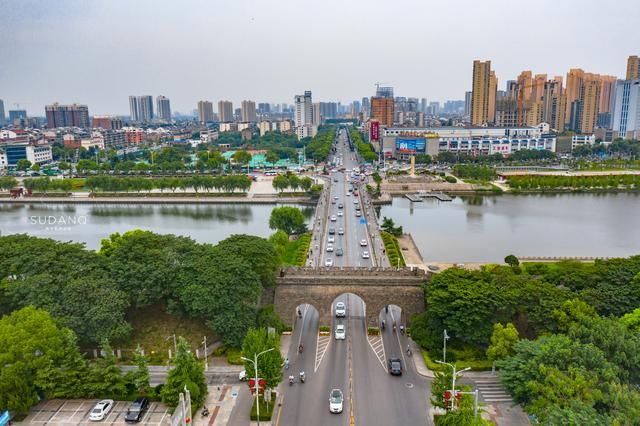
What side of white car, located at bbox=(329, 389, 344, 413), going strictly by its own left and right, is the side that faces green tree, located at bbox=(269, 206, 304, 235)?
back

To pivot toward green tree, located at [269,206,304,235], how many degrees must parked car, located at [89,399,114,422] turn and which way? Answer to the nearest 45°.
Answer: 0° — it already faces it

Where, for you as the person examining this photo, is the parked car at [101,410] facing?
facing away from the viewer and to the right of the viewer

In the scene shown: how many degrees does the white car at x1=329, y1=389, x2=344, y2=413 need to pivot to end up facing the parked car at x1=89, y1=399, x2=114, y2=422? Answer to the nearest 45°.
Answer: approximately 90° to its right

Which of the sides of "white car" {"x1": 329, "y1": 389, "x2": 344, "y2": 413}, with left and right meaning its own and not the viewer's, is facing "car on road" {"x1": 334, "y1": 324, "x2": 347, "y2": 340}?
back

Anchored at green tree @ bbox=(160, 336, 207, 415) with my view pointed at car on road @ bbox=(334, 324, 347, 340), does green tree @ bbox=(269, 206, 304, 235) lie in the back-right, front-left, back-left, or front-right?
front-left

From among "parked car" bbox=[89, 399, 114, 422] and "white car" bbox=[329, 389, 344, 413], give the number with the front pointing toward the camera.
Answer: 1

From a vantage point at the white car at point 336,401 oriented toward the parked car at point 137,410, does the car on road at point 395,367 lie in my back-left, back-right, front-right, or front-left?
back-right

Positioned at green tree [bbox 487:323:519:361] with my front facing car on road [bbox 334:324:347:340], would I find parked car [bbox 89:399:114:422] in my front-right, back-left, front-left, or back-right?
front-left

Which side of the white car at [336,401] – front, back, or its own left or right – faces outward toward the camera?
front

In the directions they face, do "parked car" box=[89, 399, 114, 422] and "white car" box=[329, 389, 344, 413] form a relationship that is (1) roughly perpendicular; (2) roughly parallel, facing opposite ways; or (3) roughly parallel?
roughly parallel, facing opposite ways

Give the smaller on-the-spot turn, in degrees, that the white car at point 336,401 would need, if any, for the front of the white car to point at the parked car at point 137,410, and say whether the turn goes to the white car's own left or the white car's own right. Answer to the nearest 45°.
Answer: approximately 90° to the white car's own right

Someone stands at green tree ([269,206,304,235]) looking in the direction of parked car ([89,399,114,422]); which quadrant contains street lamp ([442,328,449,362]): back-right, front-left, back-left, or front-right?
front-left

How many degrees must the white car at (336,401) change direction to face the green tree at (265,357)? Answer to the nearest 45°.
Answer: approximately 90° to its right

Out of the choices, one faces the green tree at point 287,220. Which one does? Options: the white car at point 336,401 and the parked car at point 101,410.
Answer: the parked car

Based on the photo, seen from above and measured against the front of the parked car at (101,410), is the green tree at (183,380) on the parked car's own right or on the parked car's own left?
on the parked car's own right

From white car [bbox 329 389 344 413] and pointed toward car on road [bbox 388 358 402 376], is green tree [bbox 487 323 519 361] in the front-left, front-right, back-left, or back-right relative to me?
front-right

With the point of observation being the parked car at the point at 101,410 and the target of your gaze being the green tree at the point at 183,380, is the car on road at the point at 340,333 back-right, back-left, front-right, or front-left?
front-left

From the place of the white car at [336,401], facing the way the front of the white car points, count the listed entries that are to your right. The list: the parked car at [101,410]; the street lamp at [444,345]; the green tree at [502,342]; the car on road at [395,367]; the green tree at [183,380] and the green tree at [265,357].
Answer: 3
